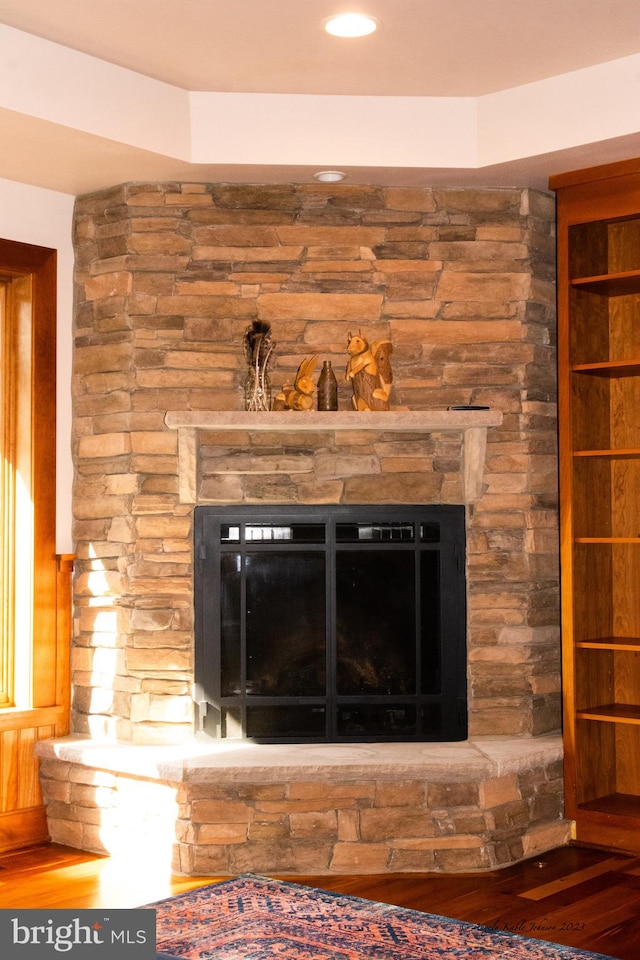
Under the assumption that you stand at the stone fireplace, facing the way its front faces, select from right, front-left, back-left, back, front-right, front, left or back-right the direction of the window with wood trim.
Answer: right

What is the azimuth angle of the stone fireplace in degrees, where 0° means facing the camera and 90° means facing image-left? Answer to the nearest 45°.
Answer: approximately 0°

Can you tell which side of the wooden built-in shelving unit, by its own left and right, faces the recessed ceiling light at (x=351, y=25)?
front

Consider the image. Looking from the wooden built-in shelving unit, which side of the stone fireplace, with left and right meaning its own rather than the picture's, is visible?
left

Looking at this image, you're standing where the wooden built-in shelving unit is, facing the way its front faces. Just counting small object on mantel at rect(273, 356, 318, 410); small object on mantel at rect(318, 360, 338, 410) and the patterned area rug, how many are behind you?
0

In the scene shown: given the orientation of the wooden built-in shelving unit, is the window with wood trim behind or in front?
in front

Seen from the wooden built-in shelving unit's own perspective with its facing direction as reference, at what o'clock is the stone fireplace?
The stone fireplace is roughly at 1 o'clock from the wooden built-in shelving unit.

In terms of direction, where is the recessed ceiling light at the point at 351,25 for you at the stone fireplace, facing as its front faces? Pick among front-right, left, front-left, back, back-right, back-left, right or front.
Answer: front

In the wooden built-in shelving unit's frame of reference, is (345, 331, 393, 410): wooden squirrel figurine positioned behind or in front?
in front

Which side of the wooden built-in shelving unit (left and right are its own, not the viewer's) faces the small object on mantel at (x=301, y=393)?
front

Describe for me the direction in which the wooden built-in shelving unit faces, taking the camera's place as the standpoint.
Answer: facing the viewer and to the left of the viewer

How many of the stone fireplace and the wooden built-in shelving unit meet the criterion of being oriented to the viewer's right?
0
